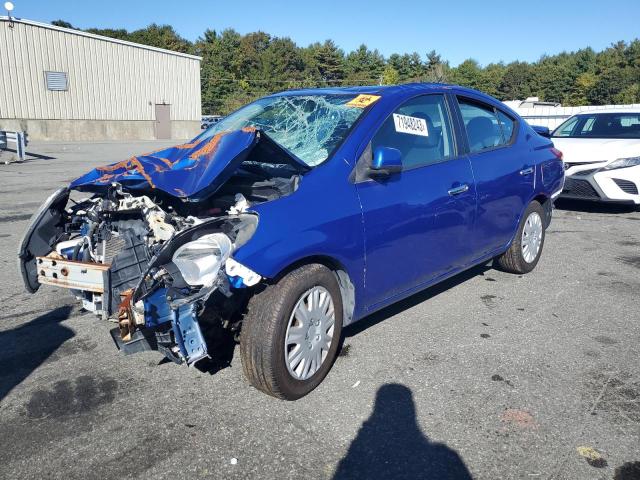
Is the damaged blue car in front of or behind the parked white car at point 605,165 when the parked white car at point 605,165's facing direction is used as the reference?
in front

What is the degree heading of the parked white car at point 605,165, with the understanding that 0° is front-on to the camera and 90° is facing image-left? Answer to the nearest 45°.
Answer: approximately 45°

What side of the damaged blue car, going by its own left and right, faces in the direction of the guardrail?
right

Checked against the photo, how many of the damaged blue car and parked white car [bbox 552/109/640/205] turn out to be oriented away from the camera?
0

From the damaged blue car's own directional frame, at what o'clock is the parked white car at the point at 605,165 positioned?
The parked white car is roughly at 6 o'clock from the damaged blue car.

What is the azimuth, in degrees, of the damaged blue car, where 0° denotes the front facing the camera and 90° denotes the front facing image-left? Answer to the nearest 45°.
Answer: approximately 45°
